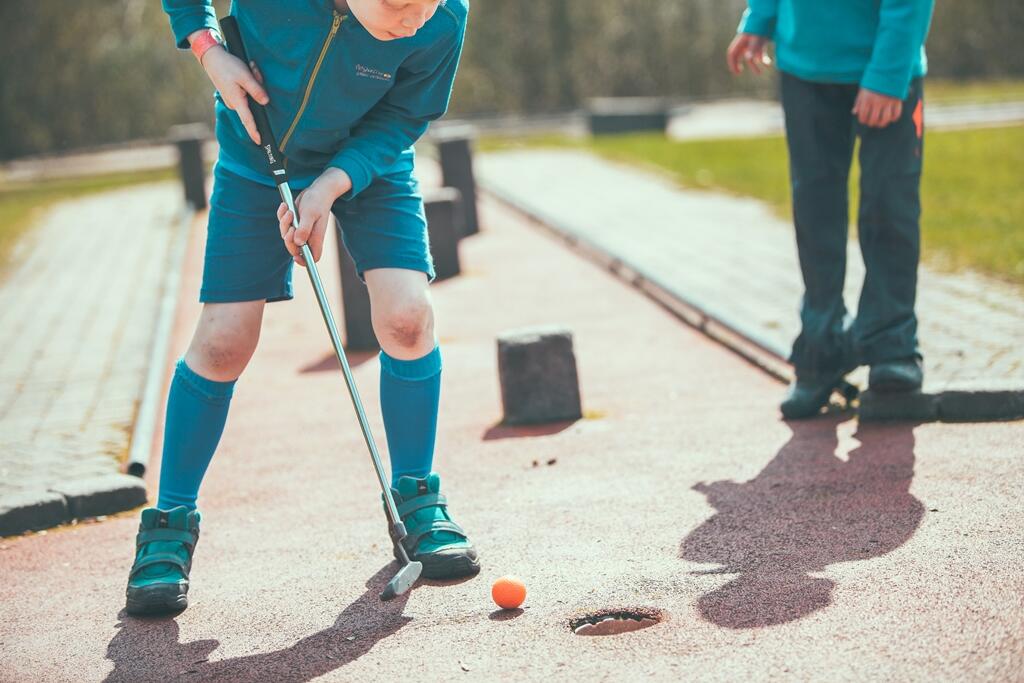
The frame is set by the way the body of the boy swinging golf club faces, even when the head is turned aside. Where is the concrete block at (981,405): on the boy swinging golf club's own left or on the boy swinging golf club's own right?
on the boy swinging golf club's own left

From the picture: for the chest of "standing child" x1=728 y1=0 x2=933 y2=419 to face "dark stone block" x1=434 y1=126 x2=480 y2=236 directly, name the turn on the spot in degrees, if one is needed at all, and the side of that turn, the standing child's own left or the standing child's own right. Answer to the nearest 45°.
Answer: approximately 90° to the standing child's own right

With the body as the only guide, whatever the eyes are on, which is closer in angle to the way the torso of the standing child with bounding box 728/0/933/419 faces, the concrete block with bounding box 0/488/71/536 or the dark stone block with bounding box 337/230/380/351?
the concrete block

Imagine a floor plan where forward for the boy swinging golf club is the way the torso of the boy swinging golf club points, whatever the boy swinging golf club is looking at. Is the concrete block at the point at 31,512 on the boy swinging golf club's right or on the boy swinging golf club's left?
on the boy swinging golf club's right

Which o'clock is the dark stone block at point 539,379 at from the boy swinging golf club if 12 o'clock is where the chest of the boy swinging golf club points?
The dark stone block is roughly at 7 o'clock from the boy swinging golf club.

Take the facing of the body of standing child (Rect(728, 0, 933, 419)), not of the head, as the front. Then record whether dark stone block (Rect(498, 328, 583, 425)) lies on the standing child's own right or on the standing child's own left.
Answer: on the standing child's own right

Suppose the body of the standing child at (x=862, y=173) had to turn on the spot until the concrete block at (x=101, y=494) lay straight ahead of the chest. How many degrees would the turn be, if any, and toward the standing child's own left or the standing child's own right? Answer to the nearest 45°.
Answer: approximately 45° to the standing child's own right

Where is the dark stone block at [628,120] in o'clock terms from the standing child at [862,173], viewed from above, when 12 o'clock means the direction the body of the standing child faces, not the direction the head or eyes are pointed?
The dark stone block is roughly at 4 o'clock from the standing child.

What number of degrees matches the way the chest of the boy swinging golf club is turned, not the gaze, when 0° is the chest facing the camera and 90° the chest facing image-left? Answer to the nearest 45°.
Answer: approximately 0°

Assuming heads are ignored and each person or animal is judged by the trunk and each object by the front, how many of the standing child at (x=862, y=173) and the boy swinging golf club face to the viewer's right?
0

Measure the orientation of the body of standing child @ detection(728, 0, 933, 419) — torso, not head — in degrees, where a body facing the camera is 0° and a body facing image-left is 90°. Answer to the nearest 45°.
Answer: approximately 45°

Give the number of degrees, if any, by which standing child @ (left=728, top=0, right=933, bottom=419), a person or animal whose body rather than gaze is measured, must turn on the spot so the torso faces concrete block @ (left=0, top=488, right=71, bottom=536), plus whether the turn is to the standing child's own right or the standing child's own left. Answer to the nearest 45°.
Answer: approximately 45° to the standing child's own right

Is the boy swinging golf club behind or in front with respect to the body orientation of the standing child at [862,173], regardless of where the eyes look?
in front
